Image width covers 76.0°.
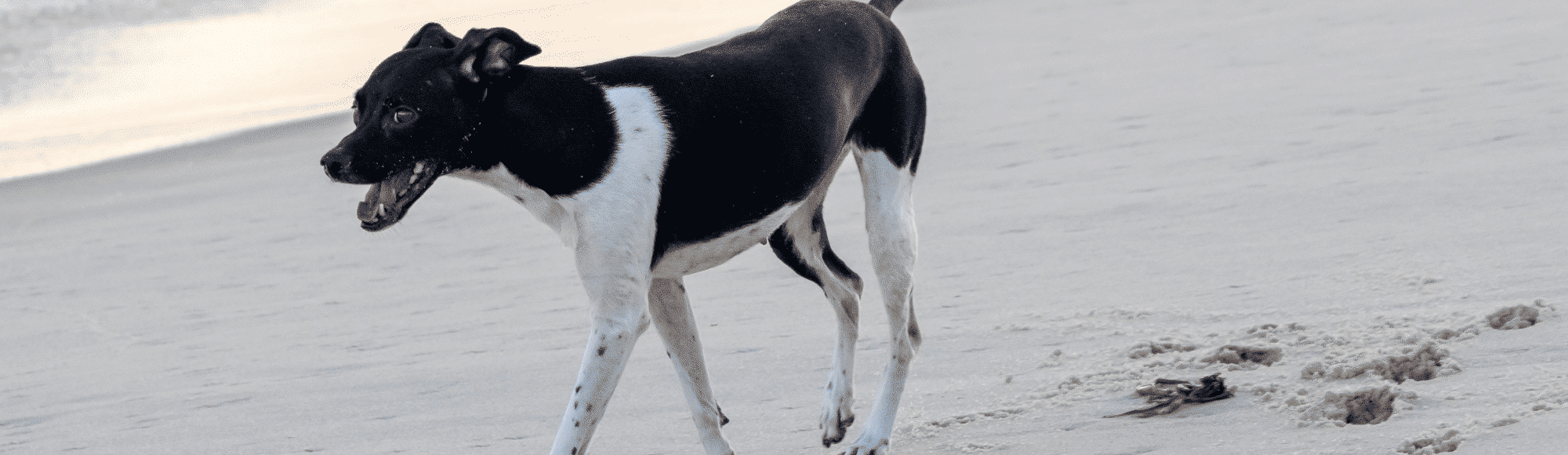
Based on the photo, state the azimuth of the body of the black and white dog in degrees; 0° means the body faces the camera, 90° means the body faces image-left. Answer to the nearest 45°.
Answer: approximately 90°
